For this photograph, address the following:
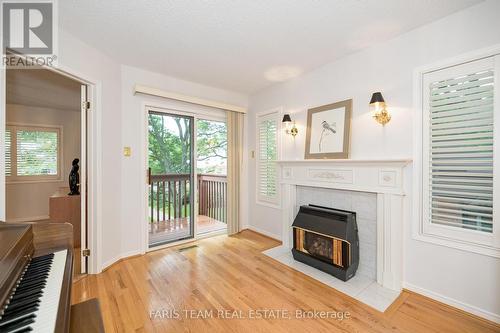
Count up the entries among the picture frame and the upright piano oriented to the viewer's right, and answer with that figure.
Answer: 1

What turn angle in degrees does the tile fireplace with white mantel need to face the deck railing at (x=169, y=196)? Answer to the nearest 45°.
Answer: approximately 45° to its right

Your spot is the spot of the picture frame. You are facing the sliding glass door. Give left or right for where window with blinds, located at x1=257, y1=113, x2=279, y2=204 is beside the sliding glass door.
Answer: right

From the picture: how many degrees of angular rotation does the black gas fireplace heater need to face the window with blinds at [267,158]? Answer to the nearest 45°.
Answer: approximately 90° to its right

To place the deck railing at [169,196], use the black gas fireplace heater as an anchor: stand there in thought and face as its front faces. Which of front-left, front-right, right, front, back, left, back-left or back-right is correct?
front-right

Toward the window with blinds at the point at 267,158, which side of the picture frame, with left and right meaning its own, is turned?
right

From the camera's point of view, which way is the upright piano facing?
to the viewer's right

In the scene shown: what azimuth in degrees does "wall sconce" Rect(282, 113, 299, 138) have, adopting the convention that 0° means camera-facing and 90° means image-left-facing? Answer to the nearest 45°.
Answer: approximately 45°

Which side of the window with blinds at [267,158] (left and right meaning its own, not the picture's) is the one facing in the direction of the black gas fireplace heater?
left

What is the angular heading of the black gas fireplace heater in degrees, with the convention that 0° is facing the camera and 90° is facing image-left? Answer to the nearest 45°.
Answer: approximately 45°

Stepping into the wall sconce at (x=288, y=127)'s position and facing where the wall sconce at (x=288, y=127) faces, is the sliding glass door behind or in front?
in front

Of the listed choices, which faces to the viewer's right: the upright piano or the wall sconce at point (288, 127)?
the upright piano

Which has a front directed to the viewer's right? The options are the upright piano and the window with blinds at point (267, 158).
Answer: the upright piano

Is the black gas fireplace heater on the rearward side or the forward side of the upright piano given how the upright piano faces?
on the forward side
